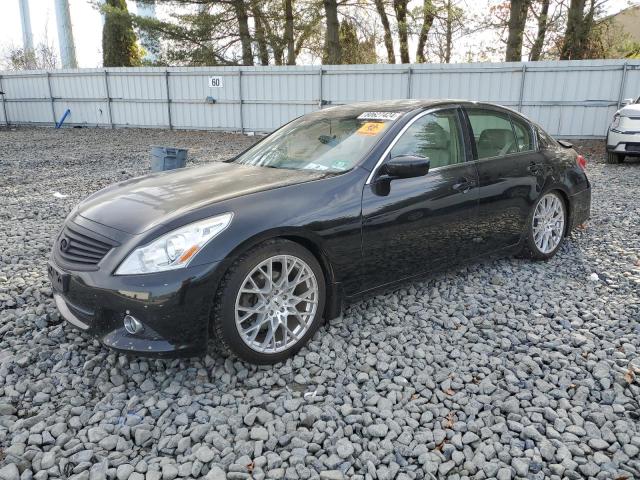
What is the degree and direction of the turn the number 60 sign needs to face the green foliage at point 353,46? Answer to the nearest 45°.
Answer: approximately 135° to its left

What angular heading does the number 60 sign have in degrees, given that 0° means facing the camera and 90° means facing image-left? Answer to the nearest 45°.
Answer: approximately 0°

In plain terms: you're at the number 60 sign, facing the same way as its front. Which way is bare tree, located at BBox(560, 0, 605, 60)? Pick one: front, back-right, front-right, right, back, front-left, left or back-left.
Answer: left

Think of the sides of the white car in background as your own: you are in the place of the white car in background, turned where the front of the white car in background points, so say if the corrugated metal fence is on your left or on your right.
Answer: on your right

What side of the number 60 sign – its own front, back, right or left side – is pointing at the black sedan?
front

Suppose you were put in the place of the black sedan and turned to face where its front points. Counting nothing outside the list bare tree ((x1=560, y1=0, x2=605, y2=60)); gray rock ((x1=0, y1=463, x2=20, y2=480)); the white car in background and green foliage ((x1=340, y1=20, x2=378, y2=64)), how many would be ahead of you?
1

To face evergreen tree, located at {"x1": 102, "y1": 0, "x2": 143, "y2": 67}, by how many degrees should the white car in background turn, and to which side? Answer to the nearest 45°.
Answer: approximately 45° to its right

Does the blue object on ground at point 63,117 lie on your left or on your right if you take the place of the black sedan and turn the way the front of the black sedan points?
on your right

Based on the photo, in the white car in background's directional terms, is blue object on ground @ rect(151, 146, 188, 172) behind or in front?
in front

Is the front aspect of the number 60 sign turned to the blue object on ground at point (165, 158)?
yes

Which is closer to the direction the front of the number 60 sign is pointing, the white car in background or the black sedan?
the black sedan

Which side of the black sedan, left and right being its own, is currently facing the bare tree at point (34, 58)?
right

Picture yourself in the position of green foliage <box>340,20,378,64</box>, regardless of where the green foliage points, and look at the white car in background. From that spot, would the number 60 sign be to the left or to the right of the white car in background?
right

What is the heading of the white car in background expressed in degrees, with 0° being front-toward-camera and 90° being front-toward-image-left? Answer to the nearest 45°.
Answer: approximately 45°
